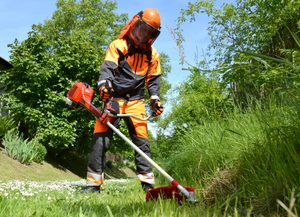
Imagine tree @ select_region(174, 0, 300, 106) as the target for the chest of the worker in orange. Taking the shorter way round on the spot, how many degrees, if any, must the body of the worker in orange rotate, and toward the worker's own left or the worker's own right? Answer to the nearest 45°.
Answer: approximately 90° to the worker's own left

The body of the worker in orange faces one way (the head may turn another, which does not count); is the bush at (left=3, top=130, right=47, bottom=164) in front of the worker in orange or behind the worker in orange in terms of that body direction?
behind

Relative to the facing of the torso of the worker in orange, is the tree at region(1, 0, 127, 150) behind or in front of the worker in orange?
behind

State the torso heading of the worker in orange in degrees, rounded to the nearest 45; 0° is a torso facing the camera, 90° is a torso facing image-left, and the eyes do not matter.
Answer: approximately 315°
